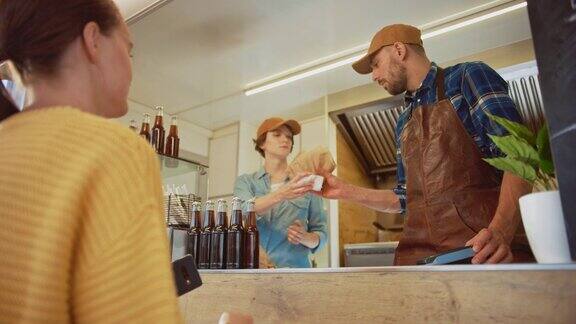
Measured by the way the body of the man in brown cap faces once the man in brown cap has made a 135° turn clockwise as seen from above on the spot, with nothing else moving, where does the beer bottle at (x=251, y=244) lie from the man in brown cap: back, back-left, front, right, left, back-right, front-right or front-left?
left

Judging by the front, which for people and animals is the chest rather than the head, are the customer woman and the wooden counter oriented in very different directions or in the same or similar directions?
very different directions

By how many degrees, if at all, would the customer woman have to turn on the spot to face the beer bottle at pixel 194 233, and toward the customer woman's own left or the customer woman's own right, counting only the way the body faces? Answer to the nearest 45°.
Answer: approximately 45° to the customer woman's own left

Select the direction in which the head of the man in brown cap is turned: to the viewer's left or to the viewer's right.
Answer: to the viewer's left

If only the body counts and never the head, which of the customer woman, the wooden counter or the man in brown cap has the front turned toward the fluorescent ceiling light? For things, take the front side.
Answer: the customer woman

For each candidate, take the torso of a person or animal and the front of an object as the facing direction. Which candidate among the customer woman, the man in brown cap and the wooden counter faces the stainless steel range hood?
the customer woman

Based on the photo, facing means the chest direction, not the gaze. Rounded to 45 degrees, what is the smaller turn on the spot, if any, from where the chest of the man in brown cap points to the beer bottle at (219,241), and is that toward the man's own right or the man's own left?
approximately 45° to the man's own right

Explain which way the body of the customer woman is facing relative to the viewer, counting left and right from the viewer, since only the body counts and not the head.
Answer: facing away from the viewer and to the right of the viewer

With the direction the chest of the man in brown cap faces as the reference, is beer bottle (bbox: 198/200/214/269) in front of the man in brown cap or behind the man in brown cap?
in front

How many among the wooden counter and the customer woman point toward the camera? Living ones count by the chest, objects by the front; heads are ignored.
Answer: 1

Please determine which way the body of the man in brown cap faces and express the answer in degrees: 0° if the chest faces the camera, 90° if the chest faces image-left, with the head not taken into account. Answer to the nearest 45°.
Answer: approximately 45°

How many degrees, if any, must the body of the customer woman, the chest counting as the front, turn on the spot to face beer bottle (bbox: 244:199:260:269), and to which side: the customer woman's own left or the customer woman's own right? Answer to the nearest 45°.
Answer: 0° — they already face it

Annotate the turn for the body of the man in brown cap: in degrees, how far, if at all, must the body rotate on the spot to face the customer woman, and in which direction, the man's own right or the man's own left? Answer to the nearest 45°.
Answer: approximately 45° to the man's own left
